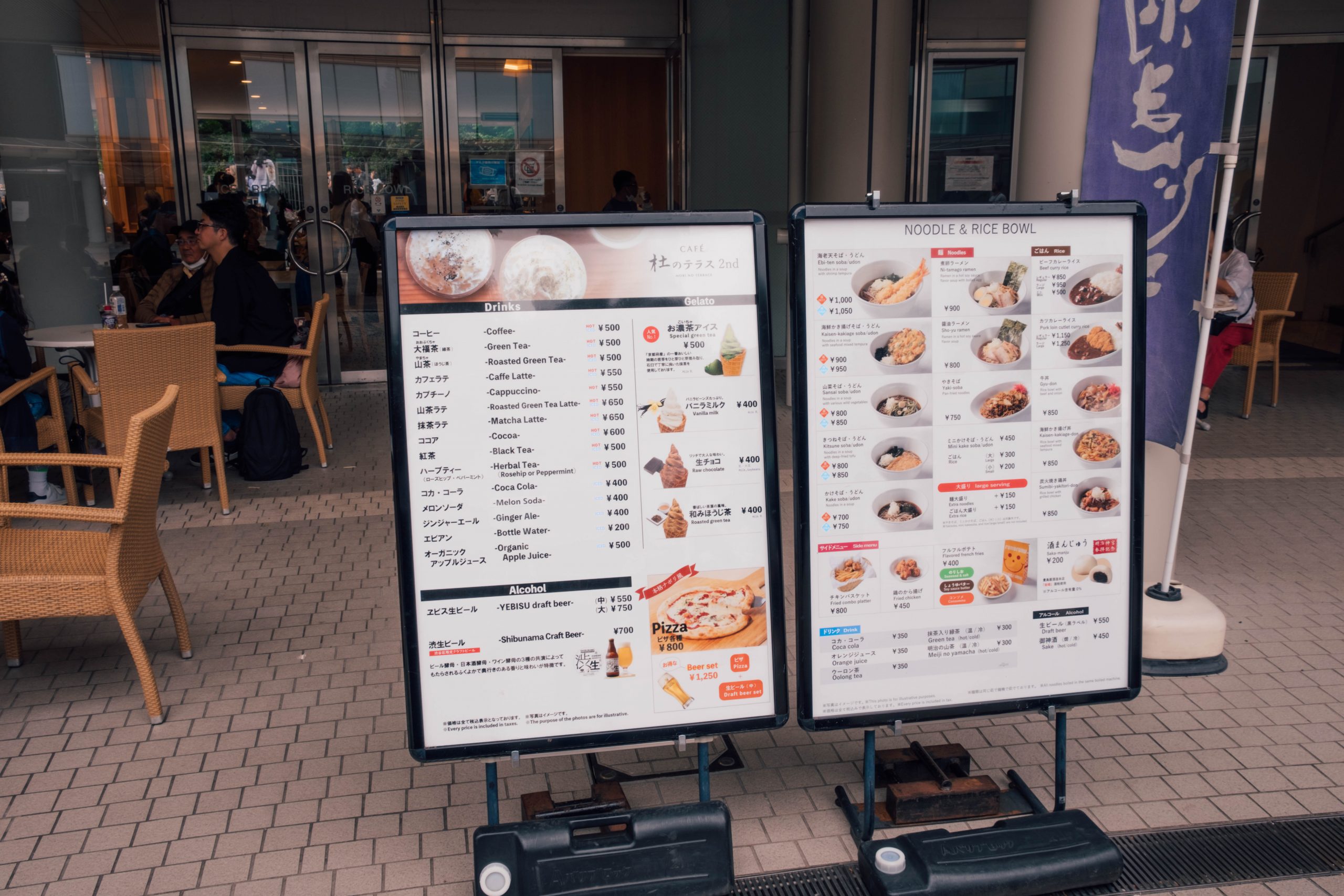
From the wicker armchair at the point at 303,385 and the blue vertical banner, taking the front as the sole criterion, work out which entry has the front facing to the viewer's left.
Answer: the wicker armchair

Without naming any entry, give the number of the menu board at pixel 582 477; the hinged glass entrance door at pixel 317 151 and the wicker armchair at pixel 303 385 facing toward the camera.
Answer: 2

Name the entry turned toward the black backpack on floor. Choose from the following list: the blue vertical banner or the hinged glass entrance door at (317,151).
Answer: the hinged glass entrance door

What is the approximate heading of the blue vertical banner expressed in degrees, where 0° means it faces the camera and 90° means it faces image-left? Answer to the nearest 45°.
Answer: approximately 0°

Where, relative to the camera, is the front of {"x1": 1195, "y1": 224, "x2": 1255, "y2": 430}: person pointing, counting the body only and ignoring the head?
to the viewer's left

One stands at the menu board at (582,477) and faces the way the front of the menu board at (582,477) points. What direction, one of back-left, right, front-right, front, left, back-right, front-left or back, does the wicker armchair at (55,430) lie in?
back-right

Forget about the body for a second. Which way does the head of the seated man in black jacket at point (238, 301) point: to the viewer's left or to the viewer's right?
to the viewer's left

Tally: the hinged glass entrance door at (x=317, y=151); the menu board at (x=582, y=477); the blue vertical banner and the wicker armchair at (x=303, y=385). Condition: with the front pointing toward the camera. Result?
3

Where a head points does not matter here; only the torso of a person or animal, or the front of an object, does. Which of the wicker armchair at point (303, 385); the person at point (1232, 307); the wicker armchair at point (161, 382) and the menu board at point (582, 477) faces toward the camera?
the menu board

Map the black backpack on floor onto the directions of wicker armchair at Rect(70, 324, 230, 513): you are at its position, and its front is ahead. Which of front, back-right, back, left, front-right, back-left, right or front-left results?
right

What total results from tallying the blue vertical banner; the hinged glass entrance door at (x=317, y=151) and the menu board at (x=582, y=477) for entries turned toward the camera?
3
